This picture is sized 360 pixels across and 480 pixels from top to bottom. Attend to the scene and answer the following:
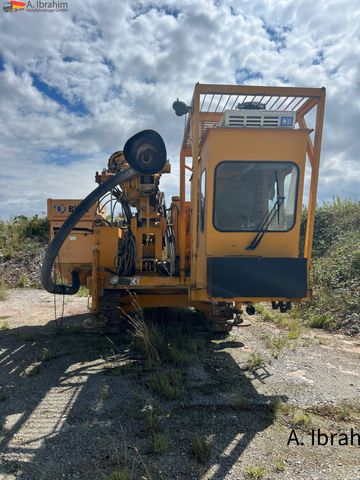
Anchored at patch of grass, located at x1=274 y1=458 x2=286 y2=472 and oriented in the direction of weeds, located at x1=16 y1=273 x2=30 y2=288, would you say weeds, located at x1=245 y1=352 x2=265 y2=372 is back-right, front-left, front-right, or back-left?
front-right

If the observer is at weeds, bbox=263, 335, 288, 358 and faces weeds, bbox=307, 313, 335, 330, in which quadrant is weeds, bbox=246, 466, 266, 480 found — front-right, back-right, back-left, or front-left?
back-right

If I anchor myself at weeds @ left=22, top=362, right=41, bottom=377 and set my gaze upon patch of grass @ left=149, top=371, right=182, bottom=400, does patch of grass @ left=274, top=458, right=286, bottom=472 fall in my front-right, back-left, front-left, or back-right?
front-right

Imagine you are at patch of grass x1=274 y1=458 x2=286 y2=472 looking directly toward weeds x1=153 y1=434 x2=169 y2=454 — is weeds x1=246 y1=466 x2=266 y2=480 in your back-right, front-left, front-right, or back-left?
front-left

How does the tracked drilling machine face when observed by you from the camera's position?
facing the viewer

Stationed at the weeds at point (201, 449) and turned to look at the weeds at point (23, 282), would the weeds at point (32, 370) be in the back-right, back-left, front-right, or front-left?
front-left

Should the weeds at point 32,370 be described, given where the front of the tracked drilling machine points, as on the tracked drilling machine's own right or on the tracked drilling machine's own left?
on the tracked drilling machine's own right

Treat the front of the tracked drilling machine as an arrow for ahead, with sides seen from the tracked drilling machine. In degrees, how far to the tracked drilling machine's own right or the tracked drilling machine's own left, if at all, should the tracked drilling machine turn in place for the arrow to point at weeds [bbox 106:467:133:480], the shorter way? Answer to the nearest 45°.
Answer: approximately 45° to the tracked drilling machine's own right
